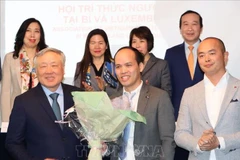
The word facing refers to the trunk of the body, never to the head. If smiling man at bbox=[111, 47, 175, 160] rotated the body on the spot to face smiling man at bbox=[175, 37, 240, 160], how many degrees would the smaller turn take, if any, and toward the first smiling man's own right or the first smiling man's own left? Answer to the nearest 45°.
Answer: approximately 135° to the first smiling man's own left

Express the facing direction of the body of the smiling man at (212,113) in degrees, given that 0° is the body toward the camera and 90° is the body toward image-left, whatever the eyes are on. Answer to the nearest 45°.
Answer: approximately 45°

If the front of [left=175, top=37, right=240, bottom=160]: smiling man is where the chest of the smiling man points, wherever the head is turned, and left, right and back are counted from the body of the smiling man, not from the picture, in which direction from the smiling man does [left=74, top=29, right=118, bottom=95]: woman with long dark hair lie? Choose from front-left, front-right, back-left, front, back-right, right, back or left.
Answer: right

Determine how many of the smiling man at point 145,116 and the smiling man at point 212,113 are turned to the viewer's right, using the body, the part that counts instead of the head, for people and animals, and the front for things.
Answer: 0

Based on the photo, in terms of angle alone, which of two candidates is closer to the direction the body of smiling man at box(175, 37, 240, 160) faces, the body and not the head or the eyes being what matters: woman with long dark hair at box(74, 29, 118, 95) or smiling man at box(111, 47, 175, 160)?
the smiling man

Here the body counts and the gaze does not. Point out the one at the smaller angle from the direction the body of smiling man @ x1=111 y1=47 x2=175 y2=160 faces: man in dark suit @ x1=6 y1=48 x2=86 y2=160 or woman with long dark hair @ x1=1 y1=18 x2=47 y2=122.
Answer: the man in dark suit

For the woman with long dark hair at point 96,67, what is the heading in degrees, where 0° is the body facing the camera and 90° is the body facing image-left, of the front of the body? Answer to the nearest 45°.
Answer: approximately 0°

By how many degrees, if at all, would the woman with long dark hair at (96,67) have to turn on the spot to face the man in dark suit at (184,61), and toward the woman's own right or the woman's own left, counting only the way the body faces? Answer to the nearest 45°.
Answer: approximately 90° to the woman's own left

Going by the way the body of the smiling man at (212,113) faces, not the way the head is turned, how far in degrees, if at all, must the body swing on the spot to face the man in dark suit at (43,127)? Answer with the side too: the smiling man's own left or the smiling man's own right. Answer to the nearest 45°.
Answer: approximately 45° to the smiling man's own right

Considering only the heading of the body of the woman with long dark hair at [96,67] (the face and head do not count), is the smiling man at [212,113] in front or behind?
in front

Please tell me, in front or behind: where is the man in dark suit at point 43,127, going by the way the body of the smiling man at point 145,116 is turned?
in front

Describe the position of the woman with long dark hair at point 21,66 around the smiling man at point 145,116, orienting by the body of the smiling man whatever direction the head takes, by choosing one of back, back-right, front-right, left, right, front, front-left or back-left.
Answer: right

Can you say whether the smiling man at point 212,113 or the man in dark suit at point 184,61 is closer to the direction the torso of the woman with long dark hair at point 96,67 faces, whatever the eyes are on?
the smiling man
